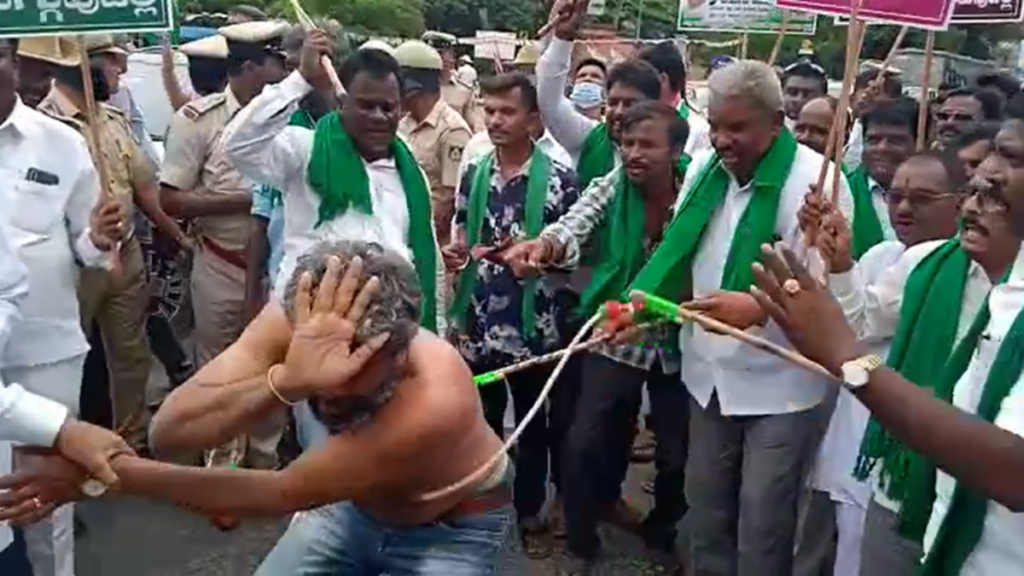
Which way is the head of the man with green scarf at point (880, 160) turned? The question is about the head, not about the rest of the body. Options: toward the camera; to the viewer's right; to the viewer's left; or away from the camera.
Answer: toward the camera

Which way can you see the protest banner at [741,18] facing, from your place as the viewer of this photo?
facing the viewer

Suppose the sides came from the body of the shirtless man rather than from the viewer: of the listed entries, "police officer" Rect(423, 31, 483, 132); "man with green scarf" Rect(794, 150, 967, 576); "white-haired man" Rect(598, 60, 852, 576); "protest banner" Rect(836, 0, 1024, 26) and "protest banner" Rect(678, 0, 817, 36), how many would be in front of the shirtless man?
0

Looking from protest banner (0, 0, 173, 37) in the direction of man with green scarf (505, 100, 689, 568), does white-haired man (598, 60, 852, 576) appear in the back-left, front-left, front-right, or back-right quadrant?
front-right

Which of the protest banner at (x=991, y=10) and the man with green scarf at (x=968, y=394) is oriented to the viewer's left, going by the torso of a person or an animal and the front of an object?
the man with green scarf

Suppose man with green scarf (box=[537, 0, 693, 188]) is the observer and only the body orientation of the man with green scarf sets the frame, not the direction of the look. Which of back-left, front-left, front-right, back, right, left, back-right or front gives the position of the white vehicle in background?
right

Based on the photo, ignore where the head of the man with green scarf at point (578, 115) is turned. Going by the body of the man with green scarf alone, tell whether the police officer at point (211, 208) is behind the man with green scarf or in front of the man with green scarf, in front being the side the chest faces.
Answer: in front

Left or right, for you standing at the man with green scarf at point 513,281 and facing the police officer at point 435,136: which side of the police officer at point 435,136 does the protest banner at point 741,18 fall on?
right

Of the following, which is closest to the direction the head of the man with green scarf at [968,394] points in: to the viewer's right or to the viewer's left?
to the viewer's left

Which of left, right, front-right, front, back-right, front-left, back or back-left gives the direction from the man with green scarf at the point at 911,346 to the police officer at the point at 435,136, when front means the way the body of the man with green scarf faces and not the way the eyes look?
right

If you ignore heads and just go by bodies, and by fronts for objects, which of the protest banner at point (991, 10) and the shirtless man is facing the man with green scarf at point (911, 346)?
the protest banner

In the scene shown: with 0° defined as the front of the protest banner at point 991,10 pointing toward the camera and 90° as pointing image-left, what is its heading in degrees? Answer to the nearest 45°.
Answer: approximately 0°

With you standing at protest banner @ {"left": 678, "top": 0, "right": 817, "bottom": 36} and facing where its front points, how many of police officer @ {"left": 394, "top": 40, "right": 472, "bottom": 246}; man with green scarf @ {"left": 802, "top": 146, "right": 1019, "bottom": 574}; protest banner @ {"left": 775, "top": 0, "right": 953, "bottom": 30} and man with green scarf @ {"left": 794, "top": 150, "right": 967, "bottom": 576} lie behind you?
0

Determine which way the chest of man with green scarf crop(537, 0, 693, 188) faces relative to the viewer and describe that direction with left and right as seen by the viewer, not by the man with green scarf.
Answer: facing the viewer and to the left of the viewer

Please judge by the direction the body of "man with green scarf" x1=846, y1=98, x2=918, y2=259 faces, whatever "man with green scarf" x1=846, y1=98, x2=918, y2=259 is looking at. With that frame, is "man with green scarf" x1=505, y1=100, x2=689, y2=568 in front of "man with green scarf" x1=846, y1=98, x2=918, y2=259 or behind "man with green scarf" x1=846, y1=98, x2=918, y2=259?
in front

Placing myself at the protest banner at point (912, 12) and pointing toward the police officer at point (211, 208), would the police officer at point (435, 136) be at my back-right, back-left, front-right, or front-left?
front-right

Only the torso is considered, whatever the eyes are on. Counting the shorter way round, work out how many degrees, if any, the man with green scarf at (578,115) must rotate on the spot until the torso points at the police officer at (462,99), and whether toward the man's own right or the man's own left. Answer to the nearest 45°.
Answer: approximately 135° to the man's own right

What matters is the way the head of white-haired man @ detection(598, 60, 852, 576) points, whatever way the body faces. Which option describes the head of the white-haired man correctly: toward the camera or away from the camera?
toward the camera

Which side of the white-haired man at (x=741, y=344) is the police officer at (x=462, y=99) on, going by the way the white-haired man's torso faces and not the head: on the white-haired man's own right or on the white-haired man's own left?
on the white-haired man's own right
